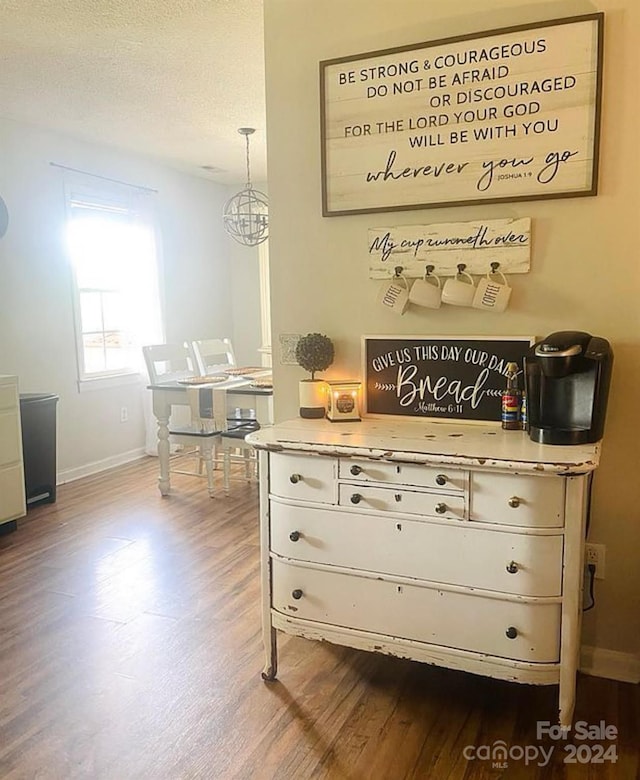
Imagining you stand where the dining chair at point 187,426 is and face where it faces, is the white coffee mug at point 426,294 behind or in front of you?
in front

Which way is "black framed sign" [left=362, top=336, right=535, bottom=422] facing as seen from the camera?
toward the camera

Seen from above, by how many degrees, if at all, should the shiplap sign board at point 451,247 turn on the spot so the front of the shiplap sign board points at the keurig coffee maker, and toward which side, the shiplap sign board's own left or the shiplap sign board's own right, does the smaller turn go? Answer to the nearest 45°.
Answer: approximately 45° to the shiplap sign board's own left

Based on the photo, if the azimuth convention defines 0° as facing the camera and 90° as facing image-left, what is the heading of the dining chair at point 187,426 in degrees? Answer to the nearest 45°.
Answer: approximately 315°

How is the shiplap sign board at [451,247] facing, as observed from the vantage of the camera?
facing the viewer

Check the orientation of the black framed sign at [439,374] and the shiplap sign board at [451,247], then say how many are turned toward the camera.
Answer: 2

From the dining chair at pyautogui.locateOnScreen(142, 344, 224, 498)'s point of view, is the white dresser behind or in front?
in front

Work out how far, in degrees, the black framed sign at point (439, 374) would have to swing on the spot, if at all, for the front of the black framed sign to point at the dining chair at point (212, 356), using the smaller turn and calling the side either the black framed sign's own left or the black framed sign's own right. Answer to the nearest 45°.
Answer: approximately 135° to the black framed sign's own right
